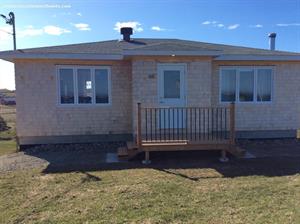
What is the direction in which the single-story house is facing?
toward the camera
